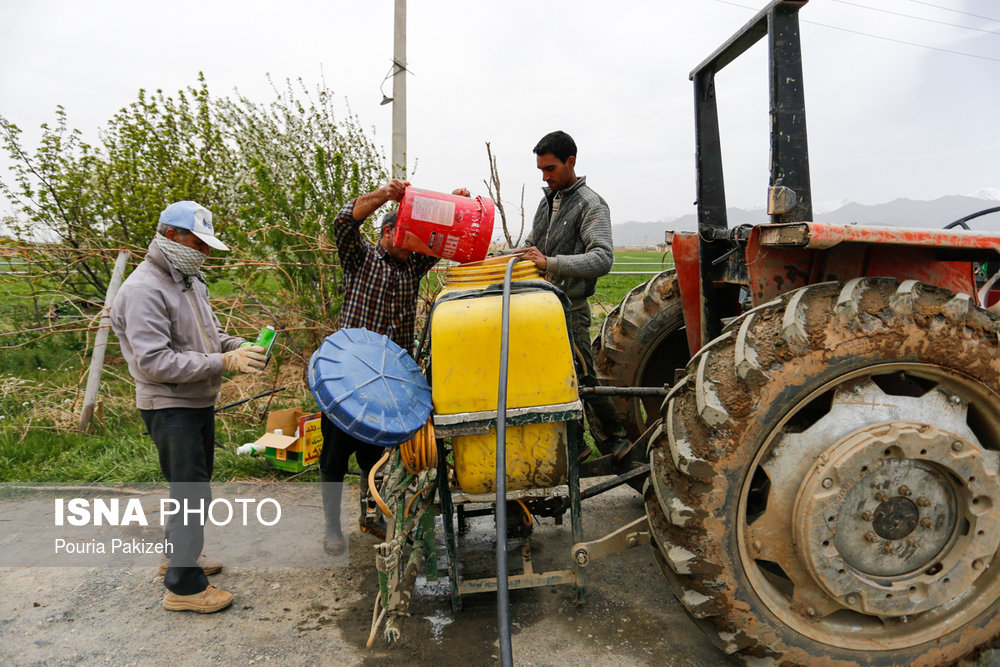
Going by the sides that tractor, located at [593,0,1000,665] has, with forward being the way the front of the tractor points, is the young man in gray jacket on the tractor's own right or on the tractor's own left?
on the tractor's own left

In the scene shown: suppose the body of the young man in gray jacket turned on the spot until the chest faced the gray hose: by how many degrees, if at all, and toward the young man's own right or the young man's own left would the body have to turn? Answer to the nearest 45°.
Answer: approximately 45° to the young man's own left

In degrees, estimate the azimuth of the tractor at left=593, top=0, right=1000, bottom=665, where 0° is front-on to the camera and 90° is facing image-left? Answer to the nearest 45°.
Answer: approximately 225°

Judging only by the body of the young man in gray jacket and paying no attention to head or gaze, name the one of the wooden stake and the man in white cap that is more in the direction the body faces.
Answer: the man in white cap

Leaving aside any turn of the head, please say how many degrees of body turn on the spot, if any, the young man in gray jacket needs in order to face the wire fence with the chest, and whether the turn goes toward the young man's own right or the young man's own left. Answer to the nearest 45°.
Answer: approximately 90° to the young man's own right

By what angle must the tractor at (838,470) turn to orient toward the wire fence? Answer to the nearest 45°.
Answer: approximately 135° to its left

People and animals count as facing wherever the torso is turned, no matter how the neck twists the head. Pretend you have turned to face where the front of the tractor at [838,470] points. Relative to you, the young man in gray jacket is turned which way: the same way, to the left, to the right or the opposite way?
the opposite way

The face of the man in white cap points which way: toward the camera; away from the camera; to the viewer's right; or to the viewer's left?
to the viewer's right

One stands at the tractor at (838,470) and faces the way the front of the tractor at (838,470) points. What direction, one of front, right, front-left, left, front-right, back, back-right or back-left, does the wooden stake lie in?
back-left

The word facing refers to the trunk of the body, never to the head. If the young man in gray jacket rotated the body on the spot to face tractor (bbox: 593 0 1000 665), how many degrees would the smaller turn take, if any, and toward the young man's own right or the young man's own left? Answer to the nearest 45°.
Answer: approximately 90° to the young man's own left

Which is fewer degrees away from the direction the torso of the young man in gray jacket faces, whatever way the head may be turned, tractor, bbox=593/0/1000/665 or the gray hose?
the gray hose
